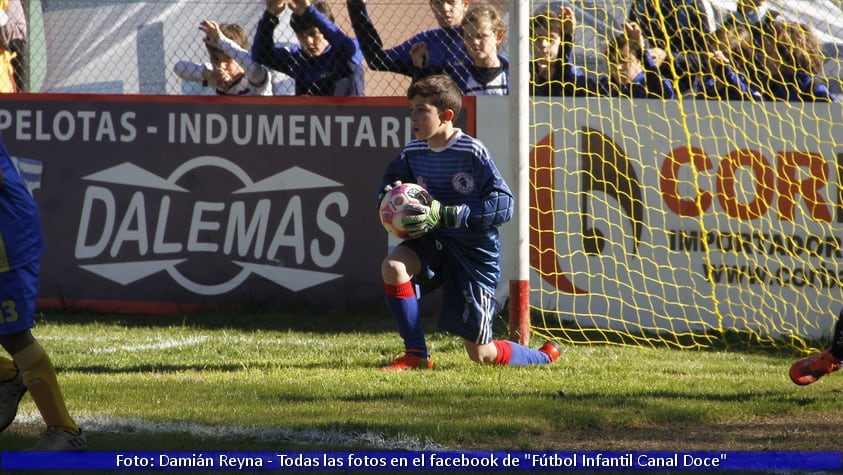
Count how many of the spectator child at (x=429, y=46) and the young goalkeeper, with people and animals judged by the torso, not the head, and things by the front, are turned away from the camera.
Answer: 0

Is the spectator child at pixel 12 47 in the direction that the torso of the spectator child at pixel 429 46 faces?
no

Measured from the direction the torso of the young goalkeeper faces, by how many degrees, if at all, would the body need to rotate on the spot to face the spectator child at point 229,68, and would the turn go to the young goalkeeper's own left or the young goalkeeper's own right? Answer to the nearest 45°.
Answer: approximately 90° to the young goalkeeper's own right

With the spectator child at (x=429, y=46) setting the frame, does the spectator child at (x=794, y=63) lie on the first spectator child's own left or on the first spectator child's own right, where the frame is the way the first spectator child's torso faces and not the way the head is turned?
on the first spectator child's own left

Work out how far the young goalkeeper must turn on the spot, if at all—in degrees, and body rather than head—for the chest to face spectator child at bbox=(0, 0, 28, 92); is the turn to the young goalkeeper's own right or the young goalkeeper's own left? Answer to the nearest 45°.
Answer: approximately 90° to the young goalkeeper's own right

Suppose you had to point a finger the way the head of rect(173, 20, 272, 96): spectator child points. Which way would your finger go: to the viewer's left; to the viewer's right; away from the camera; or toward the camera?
toward the camera

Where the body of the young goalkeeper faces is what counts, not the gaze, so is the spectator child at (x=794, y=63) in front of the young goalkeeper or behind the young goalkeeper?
behind

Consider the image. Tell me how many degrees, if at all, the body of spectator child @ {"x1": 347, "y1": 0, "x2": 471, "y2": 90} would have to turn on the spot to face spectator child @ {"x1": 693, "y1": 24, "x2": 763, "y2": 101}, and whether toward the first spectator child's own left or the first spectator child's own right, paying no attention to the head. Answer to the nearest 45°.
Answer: approximately 90° to the first spectator child's own left

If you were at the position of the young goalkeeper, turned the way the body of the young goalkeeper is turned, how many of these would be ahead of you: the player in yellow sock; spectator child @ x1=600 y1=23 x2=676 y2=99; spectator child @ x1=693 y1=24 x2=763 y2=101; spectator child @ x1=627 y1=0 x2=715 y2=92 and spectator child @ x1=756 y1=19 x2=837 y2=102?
1

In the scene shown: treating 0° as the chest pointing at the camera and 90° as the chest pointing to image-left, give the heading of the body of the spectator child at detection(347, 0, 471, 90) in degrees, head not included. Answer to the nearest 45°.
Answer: approximately 0°

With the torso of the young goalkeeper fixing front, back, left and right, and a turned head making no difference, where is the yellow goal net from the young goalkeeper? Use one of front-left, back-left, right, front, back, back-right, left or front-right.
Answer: back

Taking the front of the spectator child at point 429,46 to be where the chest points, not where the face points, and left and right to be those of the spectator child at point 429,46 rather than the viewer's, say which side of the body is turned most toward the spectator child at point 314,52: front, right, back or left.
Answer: right

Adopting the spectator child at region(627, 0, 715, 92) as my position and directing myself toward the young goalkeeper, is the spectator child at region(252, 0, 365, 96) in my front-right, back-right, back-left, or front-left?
front-right

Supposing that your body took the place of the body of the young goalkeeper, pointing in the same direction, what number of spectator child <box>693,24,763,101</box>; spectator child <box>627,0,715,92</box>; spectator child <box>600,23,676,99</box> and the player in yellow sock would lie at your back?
3

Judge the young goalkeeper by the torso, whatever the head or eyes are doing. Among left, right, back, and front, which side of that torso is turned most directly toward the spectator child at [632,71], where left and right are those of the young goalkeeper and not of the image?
back

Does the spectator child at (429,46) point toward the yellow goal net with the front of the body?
no

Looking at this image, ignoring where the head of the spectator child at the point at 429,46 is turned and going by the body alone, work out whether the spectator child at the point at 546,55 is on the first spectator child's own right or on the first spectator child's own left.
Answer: on the first spectator child's own left

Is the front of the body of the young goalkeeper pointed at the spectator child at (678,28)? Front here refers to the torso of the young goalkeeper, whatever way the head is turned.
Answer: no
